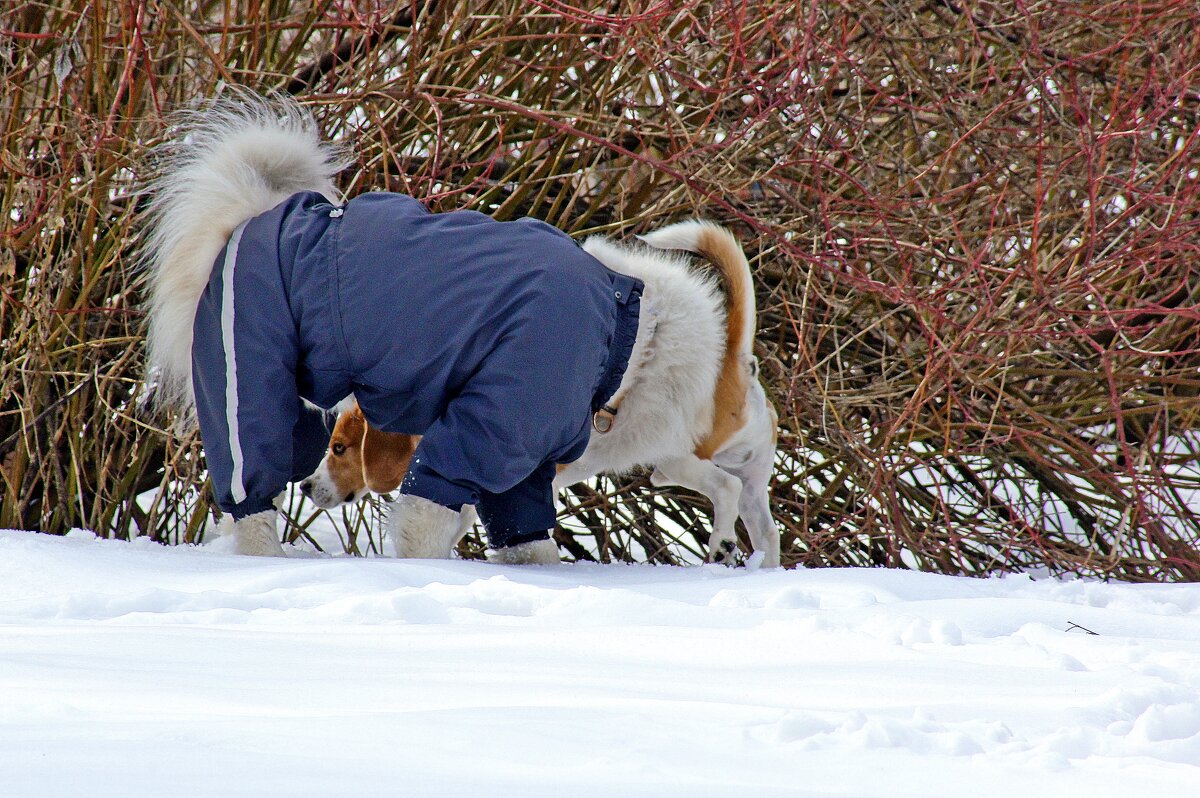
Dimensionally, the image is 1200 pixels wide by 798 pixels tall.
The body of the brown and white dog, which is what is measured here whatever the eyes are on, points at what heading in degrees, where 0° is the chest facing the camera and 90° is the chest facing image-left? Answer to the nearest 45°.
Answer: approximately 90°
